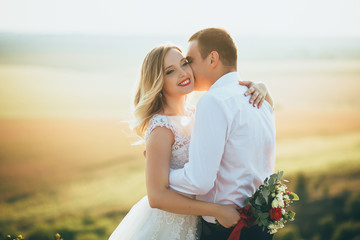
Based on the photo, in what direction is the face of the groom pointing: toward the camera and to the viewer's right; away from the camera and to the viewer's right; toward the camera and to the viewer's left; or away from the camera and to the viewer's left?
away from the camera and to the viewer's left

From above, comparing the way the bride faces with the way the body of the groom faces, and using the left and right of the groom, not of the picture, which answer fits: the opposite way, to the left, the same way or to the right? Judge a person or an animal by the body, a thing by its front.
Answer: the opposite way

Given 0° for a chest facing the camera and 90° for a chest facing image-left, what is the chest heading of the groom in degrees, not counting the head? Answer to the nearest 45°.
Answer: approximately 135°

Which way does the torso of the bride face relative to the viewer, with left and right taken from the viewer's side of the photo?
facing the viewer and to the right of the viewer
